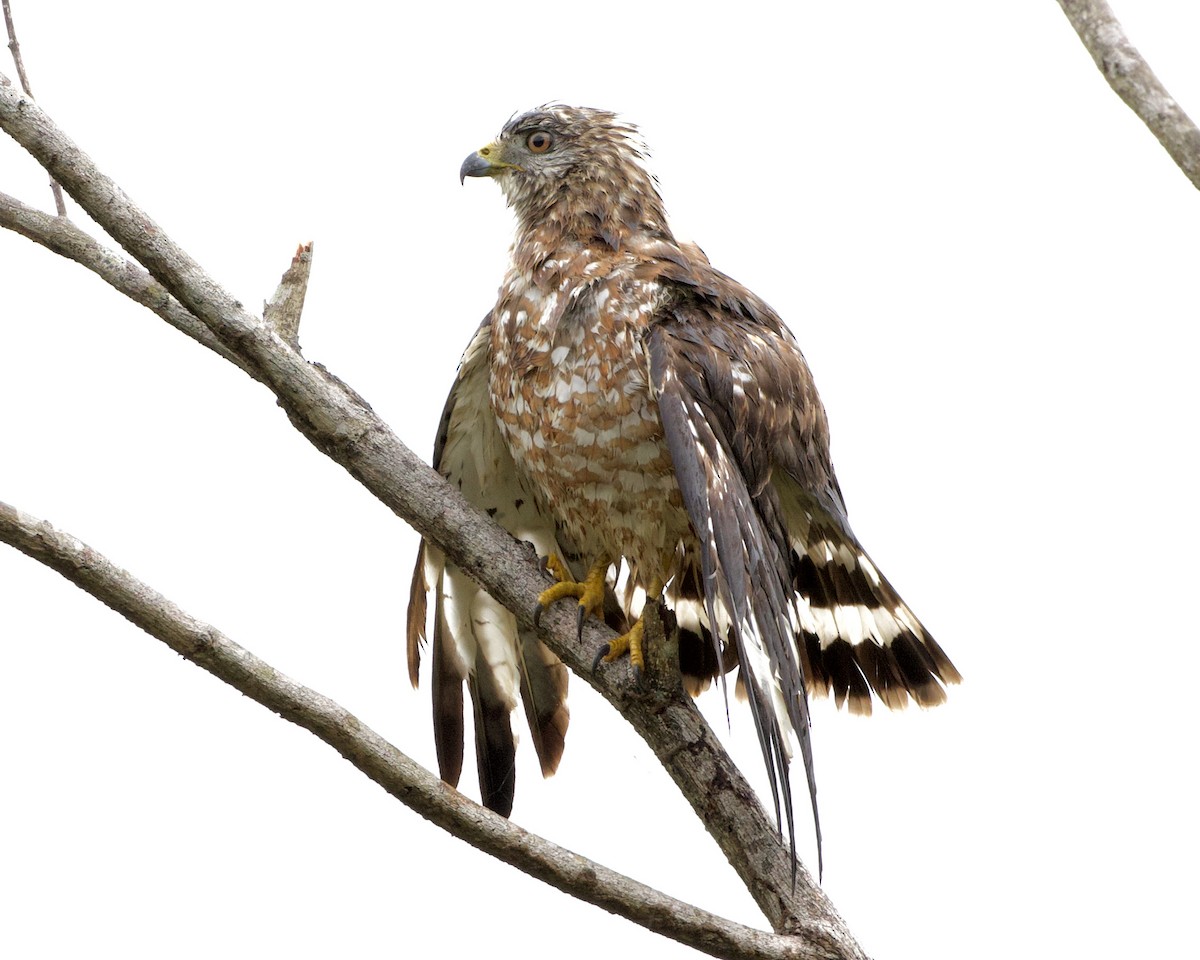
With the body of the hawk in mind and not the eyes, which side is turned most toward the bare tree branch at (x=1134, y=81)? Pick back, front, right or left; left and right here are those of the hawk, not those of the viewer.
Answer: left
